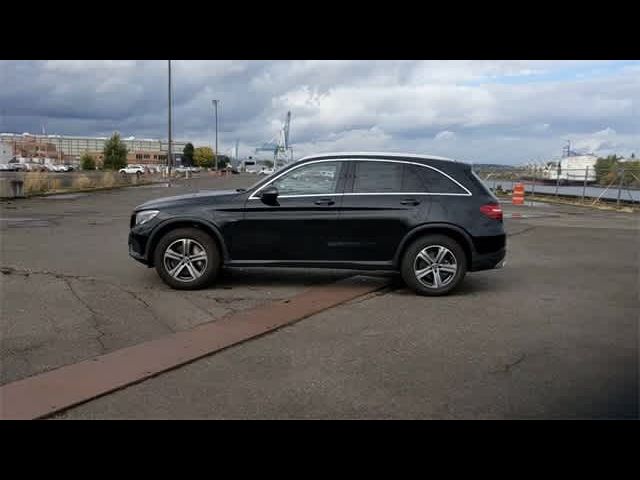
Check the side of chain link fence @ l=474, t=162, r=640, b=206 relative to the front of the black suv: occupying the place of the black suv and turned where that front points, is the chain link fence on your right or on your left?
on your right

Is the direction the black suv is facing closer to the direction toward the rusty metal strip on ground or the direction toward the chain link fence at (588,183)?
the rusty metal strip on ground

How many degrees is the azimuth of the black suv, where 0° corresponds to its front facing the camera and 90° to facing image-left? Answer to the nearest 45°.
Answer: approximately 90°
